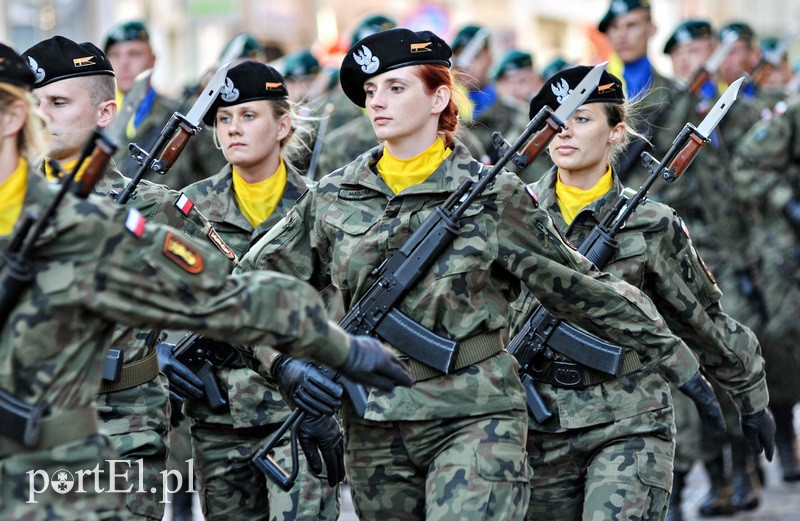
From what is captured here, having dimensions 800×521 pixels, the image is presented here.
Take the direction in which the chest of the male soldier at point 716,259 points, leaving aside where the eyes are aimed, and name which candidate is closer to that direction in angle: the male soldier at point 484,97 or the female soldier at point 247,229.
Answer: the female soldier

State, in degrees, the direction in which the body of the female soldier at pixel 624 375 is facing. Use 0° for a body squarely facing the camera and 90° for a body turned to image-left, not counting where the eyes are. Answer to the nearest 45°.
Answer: approximately 45°

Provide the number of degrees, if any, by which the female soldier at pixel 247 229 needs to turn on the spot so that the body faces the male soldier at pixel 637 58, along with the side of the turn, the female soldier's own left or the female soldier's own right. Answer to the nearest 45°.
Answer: approximately 180°
